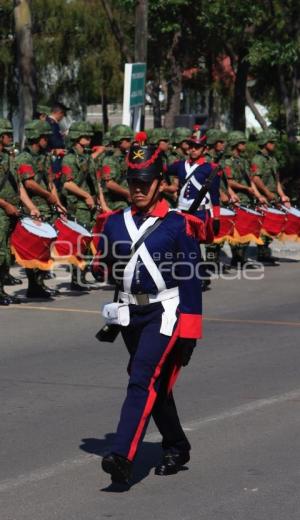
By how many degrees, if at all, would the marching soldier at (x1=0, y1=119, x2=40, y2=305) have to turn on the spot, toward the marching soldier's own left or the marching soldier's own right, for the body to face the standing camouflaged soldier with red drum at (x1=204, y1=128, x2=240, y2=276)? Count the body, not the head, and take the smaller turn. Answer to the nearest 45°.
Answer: approximately 90° to the marching soldier's own left

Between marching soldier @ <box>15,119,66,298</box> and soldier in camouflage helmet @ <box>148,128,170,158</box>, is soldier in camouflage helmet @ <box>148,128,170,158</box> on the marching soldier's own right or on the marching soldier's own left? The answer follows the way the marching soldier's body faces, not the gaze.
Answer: on the marching soldier's own left

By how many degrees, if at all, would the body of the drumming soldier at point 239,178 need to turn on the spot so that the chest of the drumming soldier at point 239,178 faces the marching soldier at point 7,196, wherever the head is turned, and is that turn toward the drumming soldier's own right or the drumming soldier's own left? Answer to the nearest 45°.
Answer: approximately 90° to the drumming soldier's own right

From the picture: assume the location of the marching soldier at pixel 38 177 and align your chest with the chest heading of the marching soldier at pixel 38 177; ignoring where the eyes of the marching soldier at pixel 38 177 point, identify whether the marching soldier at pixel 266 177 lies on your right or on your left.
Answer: on your left

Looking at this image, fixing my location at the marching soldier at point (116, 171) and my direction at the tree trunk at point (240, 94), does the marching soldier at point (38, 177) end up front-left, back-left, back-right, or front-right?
back-left
